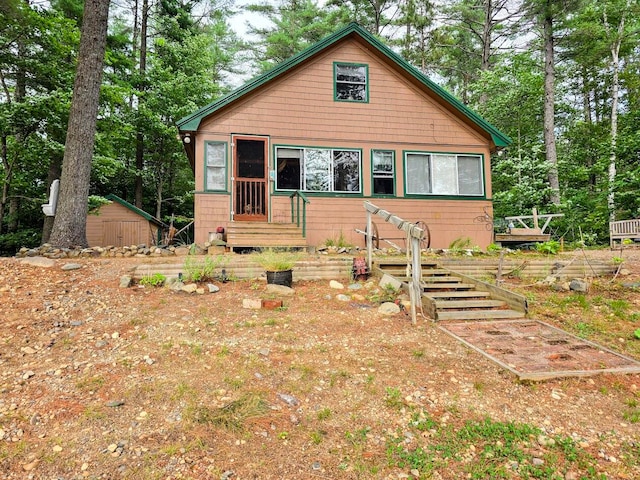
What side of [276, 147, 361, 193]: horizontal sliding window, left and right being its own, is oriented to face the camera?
front

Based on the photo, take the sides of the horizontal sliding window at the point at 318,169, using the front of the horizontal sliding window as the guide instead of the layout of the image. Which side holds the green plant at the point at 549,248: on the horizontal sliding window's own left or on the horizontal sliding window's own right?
on the horizontal sliding window's own left

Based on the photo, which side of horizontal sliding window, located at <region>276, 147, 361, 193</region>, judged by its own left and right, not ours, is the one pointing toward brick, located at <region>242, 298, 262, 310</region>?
front

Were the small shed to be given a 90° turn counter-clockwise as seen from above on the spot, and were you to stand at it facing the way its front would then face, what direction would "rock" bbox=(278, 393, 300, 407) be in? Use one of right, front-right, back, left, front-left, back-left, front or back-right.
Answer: right

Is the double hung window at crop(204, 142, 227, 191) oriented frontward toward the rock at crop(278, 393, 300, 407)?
yes

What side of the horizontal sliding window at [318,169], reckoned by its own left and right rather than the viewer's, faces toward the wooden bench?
left

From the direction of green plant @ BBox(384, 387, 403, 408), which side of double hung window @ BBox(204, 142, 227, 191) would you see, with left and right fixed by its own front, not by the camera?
front

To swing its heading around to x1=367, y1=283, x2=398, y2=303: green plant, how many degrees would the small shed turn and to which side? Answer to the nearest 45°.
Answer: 0° — it already faces it

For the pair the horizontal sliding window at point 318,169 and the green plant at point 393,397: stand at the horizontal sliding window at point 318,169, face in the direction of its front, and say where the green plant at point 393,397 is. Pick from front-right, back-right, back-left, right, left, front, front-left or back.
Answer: front

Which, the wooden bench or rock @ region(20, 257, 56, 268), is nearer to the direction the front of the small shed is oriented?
the rock

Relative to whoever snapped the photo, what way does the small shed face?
facing the viewer

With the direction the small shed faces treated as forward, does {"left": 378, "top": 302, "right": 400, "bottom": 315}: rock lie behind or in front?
in front

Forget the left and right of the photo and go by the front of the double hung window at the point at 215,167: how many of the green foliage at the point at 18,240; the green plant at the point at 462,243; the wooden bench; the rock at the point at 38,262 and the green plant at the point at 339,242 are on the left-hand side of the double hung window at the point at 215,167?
3

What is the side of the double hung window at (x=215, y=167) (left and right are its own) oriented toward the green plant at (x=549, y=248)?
left
